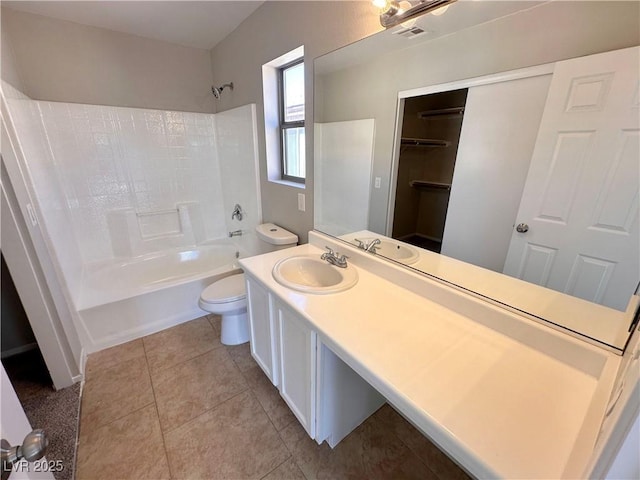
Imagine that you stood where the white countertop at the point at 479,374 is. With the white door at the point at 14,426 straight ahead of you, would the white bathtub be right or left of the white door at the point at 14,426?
right

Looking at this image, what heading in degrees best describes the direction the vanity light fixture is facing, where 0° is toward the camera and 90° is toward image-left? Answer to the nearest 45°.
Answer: approximately 45°

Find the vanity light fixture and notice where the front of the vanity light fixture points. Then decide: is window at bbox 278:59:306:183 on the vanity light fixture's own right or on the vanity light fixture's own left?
on the vanity light fixture's own right

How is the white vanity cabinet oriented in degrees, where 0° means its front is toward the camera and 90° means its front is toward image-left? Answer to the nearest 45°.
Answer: approximately 45°
